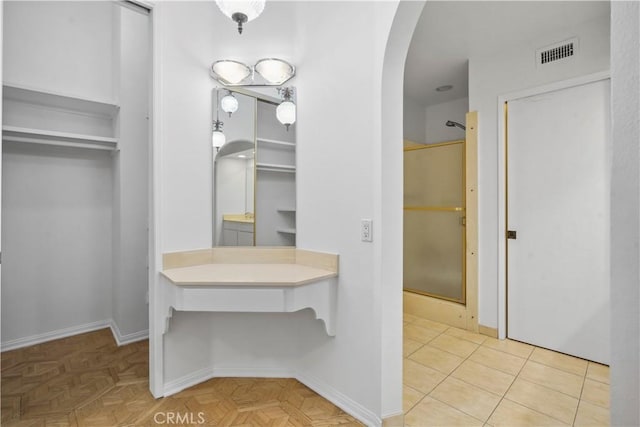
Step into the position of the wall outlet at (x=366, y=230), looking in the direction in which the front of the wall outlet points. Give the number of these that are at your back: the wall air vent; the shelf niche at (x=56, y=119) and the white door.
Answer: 2

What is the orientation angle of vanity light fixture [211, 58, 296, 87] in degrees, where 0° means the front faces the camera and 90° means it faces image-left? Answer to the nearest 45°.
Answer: approximately 0°

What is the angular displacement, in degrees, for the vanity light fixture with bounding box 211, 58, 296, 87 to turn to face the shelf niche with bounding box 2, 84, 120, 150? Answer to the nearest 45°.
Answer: approximately 135° to its right

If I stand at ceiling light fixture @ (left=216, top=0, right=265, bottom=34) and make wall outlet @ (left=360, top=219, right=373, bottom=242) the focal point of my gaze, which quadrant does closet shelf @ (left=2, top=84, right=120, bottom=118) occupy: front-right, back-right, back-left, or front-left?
back-left

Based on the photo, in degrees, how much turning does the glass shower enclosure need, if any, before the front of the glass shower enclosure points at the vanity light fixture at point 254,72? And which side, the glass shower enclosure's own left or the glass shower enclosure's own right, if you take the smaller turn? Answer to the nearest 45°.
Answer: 0° — it already faces it

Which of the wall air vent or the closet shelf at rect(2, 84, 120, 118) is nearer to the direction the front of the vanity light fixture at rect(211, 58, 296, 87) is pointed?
the wall air vent

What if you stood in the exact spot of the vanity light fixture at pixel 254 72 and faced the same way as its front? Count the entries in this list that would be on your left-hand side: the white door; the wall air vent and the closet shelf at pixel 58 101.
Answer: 2

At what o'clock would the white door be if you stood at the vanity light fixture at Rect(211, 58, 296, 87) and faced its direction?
The white door is roughly at 9 o'clock from the vanity light fixture.

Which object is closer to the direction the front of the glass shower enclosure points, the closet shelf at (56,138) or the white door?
the closet shelf

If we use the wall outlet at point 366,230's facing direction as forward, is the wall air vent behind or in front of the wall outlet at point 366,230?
behind

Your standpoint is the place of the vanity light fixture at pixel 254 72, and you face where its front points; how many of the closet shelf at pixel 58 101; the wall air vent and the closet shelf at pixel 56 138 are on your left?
1
